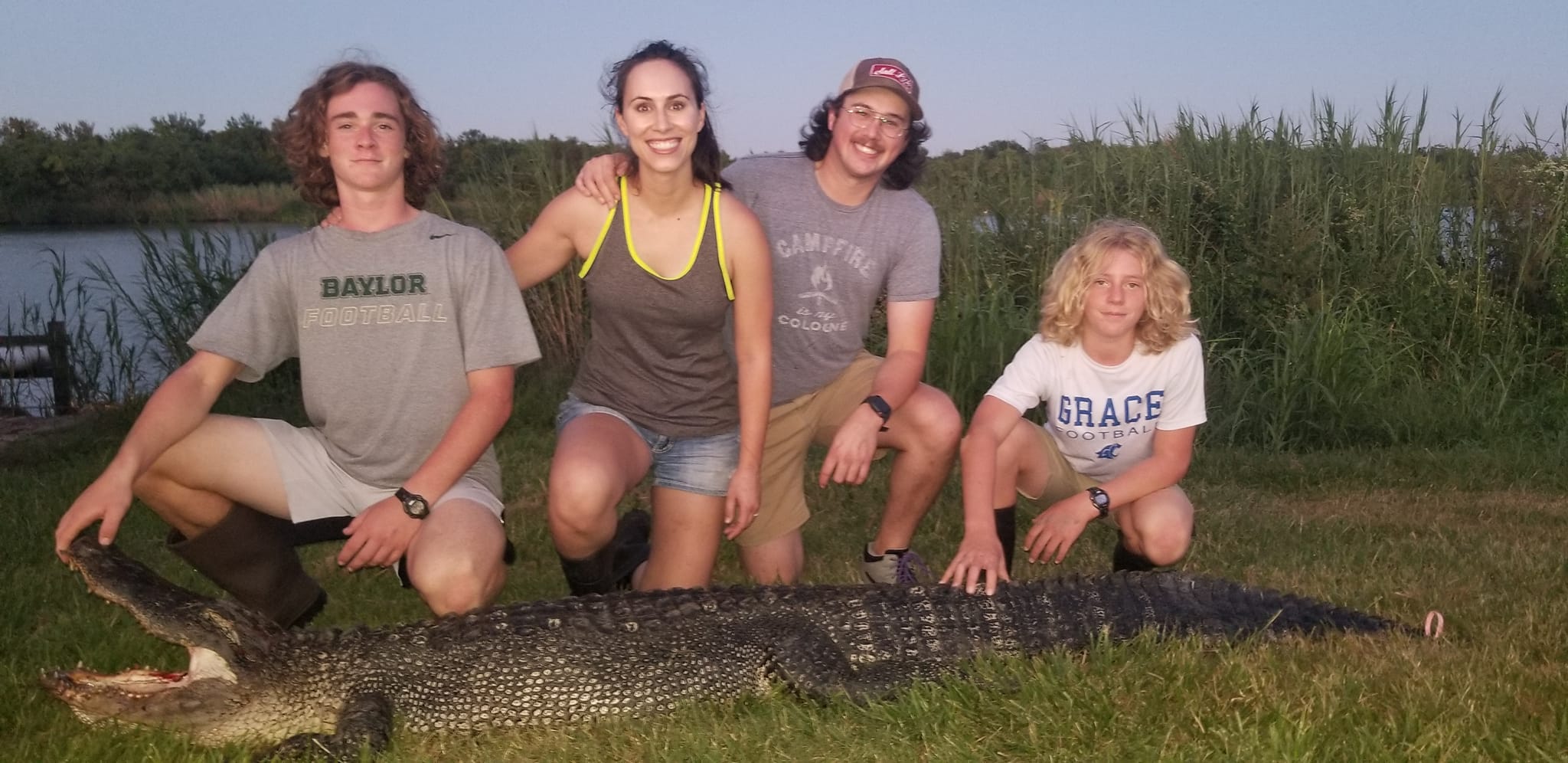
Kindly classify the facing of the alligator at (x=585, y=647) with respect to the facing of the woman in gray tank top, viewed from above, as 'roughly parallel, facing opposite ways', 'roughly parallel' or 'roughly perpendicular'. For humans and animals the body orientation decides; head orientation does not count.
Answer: roughly perpendicular

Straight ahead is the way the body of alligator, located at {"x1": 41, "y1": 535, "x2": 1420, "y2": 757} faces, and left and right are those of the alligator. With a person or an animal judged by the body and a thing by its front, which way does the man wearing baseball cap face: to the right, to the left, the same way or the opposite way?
to the left

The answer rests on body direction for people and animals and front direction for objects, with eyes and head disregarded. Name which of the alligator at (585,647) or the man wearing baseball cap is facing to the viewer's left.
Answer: the alligator

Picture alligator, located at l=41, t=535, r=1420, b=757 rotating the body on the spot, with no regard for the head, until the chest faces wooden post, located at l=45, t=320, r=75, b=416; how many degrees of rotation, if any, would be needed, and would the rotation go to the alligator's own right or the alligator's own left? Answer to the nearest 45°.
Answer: approximately 45° to the alligator's own right

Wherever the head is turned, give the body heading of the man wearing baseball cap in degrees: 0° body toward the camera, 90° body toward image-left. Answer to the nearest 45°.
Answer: approximately 0°

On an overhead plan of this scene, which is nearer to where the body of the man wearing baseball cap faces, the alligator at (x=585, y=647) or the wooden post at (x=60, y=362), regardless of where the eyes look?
the alligator

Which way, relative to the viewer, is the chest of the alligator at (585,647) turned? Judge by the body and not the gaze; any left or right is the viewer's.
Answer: facing to the left of the viewer

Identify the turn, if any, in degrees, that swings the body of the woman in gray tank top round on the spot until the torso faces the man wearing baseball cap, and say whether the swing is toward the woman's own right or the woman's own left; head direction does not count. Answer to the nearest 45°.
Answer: approximately 135° to the woman's own left
